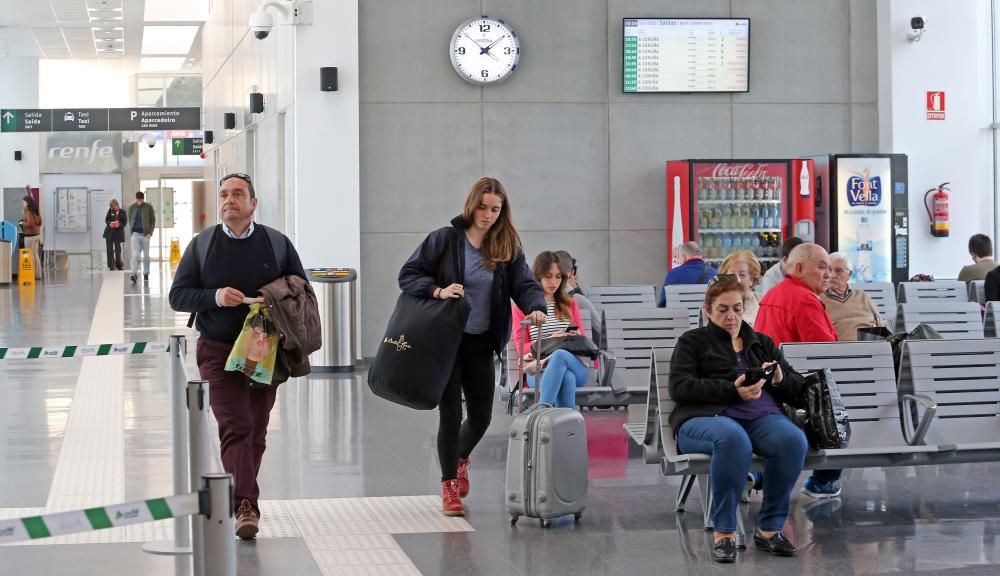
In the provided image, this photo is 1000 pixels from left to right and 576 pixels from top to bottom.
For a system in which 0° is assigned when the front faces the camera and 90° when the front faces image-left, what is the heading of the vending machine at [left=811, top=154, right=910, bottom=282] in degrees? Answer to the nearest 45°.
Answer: approximately 0°

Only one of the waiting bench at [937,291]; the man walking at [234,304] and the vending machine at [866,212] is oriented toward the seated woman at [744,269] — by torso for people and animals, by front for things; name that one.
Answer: the vending machine

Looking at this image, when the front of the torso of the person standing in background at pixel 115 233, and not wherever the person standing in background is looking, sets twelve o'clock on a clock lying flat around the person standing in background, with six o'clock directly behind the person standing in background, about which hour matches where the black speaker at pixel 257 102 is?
The black speaker is roughly at 12 o'clock from the person standing in background.

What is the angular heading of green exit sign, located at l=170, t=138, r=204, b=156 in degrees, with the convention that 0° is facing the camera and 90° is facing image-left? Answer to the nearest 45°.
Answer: approximately 0°

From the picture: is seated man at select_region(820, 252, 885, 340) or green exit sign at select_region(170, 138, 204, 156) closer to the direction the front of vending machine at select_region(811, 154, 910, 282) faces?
the seated man

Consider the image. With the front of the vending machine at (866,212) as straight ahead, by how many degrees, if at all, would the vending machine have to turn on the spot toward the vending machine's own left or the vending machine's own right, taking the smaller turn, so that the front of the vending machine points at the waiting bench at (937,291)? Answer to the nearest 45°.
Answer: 0° — it already faces it
